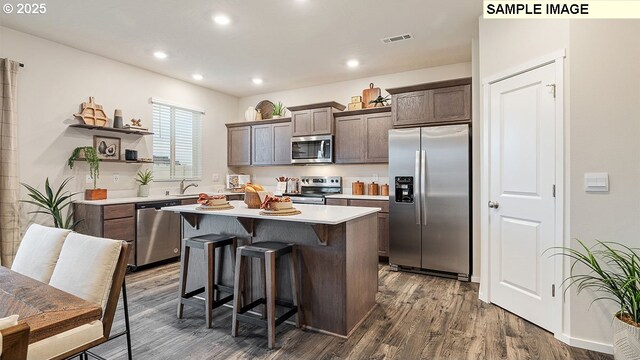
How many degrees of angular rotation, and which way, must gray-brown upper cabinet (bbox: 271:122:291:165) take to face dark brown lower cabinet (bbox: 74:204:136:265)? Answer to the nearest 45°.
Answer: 0° — it already faces it

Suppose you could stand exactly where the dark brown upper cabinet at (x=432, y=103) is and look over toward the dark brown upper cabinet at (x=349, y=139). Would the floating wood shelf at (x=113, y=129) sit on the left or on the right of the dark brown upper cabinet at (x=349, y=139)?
left

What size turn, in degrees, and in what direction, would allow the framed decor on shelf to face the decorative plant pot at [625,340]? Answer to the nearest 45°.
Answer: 0° — it already faces it

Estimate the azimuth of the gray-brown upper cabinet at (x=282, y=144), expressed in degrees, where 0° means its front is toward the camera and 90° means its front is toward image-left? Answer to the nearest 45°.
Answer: approximately 45°

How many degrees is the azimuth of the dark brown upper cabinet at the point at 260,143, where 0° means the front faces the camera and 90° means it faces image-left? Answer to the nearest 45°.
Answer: approximately 45°

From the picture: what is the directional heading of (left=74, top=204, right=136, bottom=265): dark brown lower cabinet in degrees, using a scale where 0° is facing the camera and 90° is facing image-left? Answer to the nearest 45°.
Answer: approximately 315°

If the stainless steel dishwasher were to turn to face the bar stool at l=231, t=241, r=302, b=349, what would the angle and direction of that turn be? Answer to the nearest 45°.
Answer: approximately 45° to its right

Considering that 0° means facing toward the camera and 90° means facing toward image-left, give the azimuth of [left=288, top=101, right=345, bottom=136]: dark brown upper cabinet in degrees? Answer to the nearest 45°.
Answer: approximately 45°

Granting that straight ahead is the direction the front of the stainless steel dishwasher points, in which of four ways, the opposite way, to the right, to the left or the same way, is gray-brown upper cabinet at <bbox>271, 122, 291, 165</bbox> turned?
to the right

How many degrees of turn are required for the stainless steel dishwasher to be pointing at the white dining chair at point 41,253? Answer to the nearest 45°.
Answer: approximately 45° to its right

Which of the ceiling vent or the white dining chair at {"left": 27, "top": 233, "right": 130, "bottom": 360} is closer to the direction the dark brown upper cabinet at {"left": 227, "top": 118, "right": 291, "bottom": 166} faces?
the white dining chair

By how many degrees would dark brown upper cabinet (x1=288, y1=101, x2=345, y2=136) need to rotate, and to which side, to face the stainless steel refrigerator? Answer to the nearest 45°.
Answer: approximately 90° to its left

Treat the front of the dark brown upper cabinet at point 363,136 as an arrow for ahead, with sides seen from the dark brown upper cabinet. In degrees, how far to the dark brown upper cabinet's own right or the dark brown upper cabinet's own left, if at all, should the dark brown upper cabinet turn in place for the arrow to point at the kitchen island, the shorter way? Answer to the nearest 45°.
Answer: approximately 45° to the dark brown upper cabinet's own left

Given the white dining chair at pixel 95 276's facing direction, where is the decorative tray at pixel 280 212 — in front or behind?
behind
